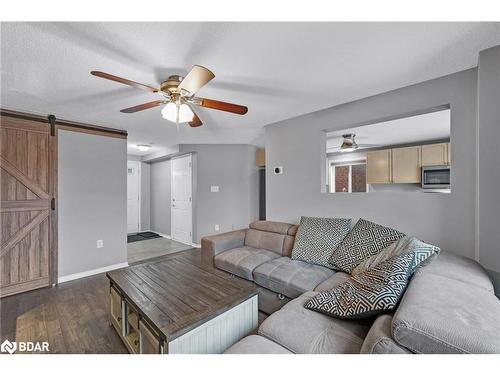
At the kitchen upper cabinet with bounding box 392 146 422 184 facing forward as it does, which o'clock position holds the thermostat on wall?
The thermostat on wall is roughly at 1 o'clock from the kitchen upper cabinet.

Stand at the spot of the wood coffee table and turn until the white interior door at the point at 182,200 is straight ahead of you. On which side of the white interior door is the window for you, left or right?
right

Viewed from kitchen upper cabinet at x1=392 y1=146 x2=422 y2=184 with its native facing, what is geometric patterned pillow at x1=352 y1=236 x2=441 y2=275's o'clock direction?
The geometric patterned pillow is roughly at 12 o'clock from the kitchen upper cabinet.

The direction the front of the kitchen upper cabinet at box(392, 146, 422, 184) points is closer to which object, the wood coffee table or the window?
the wood coffee table

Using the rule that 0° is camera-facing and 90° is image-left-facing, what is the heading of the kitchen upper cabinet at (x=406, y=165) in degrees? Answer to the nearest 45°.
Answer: approximately 0°

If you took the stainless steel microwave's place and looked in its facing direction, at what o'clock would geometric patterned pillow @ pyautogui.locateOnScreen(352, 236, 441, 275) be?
The geometric patterned pillow is roughly at 12 o'clock from the stainless steel microwave.

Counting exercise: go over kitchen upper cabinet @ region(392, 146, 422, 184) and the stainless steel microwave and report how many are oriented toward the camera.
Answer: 2

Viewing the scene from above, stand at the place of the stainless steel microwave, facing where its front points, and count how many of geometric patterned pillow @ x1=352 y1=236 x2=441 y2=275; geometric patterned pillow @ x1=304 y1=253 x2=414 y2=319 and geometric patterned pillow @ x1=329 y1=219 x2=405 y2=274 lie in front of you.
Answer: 3

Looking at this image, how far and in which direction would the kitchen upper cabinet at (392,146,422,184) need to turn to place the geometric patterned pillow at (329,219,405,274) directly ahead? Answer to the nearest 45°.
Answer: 0° — it already faces it
